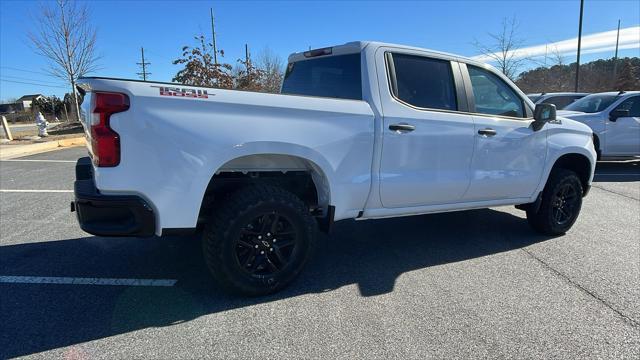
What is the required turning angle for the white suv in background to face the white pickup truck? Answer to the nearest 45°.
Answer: approximately 45° to its left

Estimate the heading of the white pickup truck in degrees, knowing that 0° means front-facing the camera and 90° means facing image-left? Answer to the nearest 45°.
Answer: approximately 225°

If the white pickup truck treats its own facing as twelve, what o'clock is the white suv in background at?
The white suv in background is roughly at 12 o'clock from the white pickup truck.

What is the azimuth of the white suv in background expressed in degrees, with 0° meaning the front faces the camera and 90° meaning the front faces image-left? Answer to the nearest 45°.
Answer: approximately 45°
